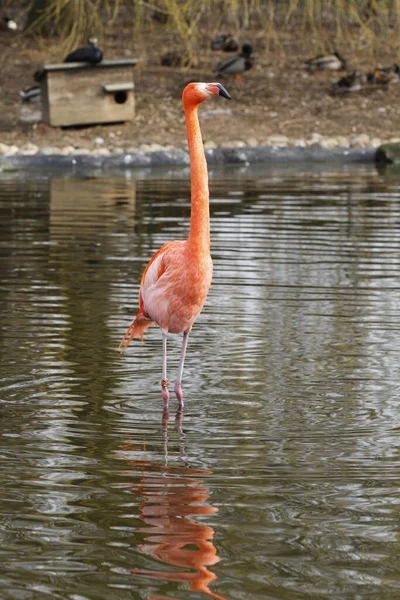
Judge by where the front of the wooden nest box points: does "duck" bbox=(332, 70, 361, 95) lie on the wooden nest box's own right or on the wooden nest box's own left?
on the wooden nest box's own left

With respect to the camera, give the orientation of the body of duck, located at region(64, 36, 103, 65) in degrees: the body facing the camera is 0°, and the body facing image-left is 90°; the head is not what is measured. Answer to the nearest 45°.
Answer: approximately 270°

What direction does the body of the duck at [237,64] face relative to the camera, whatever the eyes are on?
to the viewer's right

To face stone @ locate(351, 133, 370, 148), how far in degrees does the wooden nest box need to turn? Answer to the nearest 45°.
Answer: approximately 90° to its left
